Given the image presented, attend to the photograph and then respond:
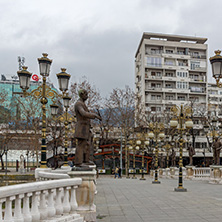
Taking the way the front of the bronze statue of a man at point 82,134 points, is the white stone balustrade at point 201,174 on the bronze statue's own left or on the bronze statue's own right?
on the bronze statue's own left

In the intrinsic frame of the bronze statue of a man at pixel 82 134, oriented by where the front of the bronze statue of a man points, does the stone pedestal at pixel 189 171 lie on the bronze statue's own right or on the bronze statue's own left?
on the bronze statue's own left

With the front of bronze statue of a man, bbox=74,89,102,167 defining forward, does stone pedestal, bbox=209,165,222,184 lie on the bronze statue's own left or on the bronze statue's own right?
on the bronze statue's own left

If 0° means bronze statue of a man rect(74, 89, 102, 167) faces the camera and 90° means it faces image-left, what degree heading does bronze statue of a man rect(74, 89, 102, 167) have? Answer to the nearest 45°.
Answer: approximately 270°
